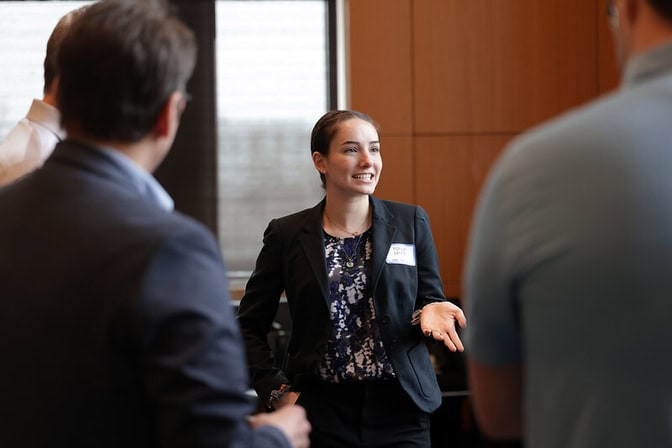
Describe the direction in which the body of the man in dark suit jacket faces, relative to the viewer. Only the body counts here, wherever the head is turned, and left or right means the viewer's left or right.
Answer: facing away from the viewer and to the right of the viewer

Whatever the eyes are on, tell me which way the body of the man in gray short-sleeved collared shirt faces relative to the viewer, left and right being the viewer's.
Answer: facing away from the viewer and to the left of the viewer

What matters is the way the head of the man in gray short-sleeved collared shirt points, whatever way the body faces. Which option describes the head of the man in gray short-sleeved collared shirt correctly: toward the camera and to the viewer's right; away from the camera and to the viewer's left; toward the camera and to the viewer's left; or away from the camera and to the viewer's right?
away from the camera and to the viewer's left

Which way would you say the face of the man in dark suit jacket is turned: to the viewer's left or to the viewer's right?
to the viewer's right

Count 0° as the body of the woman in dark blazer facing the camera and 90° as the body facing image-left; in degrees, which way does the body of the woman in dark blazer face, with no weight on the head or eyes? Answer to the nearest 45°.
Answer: approximately 0°
